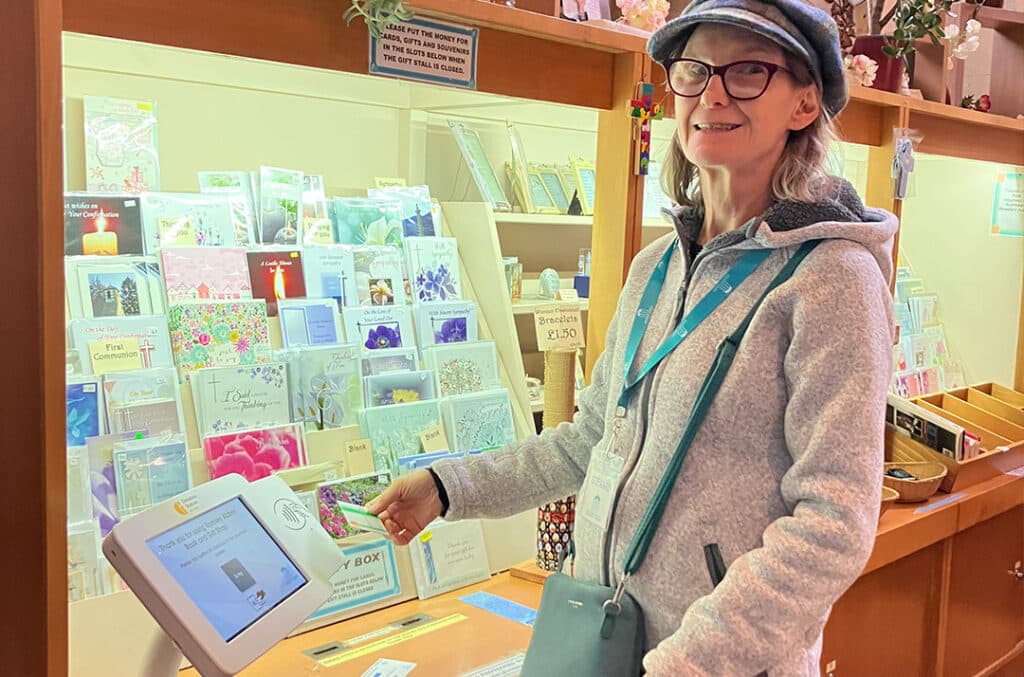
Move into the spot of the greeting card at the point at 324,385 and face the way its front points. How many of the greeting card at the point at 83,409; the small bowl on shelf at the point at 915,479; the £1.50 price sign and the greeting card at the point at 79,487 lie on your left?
2

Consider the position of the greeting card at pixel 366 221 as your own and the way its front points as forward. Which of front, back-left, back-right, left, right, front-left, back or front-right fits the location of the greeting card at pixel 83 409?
front-right

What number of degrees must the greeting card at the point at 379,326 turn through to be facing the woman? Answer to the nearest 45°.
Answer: approximately 45° to its left
